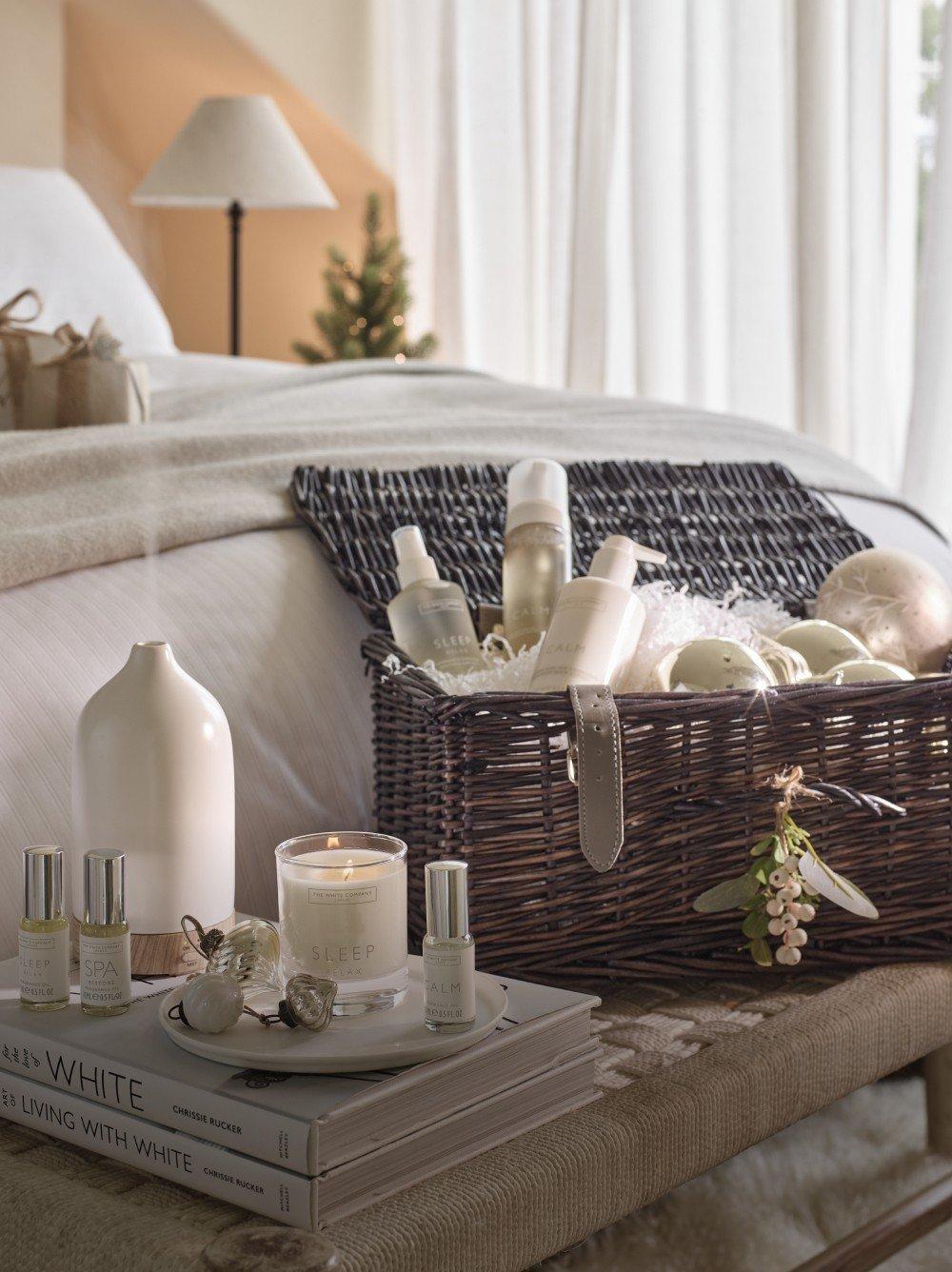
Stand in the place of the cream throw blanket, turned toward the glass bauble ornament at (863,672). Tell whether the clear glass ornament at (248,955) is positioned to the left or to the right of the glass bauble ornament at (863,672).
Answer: right

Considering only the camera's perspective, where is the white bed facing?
facing the viewer and to the right of the viewer

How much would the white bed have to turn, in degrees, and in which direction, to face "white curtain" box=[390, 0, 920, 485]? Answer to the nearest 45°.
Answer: approximately 135° to its left

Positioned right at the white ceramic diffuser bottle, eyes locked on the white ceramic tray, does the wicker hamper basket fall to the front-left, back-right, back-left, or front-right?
front-left
